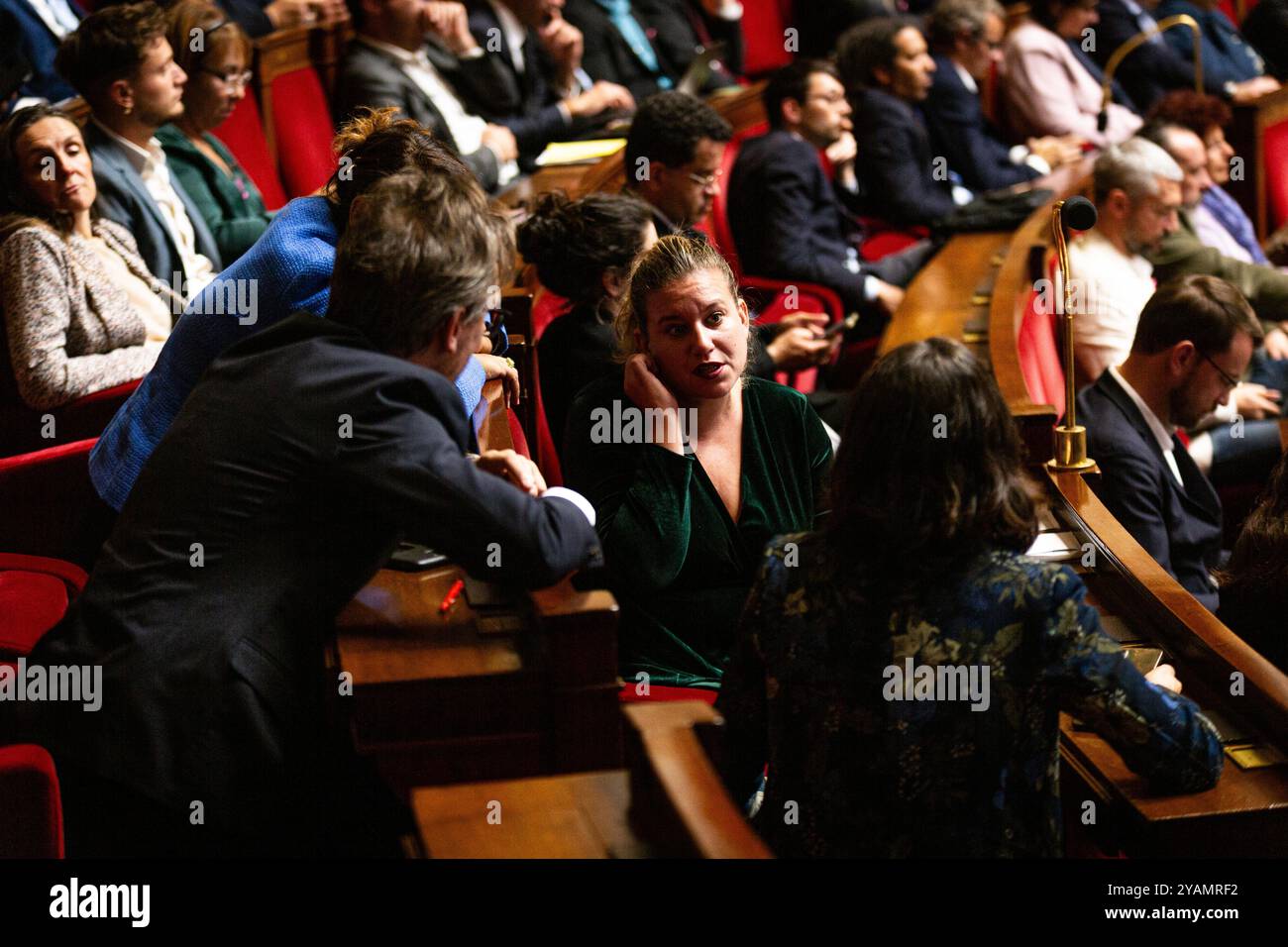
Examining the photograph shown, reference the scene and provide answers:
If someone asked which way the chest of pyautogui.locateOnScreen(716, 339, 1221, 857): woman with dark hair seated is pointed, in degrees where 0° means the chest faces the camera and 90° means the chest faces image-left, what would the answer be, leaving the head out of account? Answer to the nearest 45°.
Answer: approximately 180°

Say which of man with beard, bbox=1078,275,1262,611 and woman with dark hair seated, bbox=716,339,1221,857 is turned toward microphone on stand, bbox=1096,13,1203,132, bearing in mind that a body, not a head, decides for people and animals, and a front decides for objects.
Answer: the woman with dark hair seated

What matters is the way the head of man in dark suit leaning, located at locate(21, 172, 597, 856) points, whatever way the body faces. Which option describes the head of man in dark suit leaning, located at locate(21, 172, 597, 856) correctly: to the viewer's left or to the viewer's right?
to the viewer's right

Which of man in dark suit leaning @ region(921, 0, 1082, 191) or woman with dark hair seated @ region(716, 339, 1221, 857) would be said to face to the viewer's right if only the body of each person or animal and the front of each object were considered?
the man in dark suit leaning
